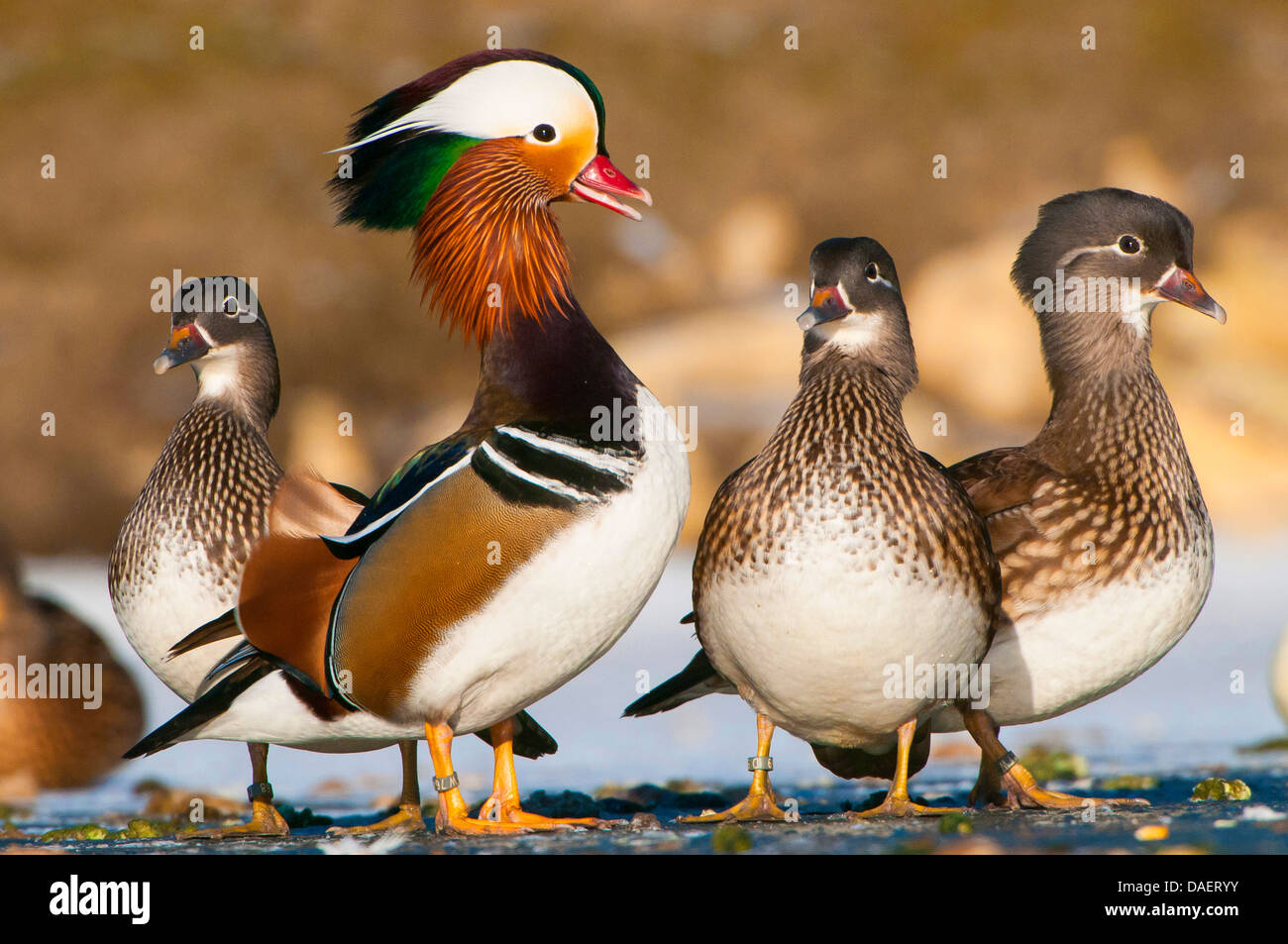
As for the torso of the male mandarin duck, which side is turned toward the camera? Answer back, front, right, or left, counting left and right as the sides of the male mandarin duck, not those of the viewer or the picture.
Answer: right

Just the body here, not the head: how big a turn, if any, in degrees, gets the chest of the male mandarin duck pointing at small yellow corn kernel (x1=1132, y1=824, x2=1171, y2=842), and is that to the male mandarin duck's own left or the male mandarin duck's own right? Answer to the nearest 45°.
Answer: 0° — it already faces it

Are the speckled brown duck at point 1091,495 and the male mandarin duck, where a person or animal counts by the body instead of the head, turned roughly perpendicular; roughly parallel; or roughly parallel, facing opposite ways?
roughly parallel

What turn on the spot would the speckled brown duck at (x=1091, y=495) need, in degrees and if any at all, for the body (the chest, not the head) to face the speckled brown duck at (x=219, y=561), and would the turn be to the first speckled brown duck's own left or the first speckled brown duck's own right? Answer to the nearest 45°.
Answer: approximately 180°

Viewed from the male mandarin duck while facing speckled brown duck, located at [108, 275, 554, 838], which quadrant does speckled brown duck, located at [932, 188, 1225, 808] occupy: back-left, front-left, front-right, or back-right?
back-right

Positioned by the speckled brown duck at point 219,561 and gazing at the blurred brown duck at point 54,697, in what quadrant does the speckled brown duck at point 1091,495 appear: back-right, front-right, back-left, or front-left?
back-right

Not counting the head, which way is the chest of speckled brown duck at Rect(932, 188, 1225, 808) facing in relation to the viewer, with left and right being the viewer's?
facing to the right of the viewer

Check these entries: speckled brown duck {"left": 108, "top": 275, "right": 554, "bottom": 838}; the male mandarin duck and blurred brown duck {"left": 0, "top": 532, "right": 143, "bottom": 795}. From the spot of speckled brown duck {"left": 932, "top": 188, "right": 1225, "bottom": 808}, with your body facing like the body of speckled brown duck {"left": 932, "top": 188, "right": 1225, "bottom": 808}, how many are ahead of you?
0

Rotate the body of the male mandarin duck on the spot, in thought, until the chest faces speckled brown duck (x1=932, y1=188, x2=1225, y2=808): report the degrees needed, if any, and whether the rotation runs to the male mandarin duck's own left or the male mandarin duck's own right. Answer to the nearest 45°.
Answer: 0° — it already faces it

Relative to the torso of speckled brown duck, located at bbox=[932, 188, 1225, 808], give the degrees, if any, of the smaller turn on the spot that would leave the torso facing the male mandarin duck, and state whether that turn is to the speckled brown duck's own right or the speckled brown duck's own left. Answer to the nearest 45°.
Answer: approximately 135° to the speckled brown duck's own right

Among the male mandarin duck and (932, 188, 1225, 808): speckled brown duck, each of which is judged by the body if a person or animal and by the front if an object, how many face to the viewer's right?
2

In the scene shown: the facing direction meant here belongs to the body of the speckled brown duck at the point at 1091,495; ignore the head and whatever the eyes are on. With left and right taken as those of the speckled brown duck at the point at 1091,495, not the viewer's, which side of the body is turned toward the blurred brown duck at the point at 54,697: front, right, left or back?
back
